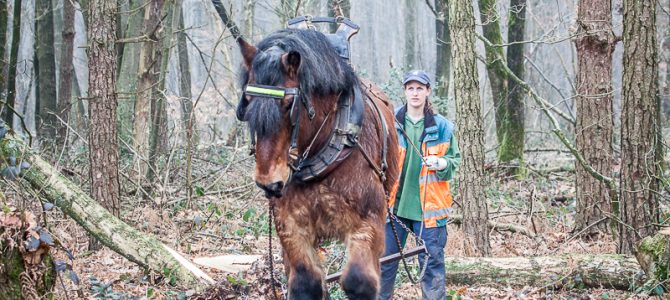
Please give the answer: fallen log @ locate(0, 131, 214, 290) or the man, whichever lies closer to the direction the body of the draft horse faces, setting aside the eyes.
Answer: the fallen log

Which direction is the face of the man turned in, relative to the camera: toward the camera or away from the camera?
toward the camera

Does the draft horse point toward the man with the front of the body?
no

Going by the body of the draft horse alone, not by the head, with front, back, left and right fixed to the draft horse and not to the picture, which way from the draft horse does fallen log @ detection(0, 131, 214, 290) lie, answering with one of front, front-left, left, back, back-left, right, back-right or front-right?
right

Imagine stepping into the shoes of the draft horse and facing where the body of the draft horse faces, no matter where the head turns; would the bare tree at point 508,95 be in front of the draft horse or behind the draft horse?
behind

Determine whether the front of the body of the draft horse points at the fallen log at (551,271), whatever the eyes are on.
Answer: no

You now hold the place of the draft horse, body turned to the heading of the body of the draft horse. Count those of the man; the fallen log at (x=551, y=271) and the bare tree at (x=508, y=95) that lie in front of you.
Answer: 0

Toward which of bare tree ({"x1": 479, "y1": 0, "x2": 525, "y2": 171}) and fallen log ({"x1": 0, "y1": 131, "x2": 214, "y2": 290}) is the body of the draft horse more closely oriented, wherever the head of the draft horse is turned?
the fallen log

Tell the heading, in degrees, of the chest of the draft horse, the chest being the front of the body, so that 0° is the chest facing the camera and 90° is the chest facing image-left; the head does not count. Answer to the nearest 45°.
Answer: approximately 45°

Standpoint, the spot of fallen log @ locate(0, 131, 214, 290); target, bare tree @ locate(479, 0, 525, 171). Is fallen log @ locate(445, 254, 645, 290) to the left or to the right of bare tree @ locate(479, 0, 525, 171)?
right
